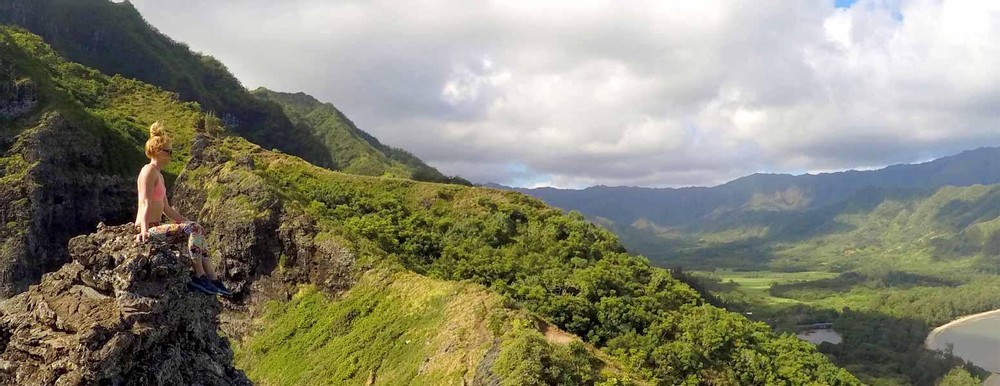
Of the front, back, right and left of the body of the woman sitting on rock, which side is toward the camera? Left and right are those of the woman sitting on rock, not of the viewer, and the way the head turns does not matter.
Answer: right

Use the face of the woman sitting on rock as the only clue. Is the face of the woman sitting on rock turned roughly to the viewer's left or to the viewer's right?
to the viewer's right

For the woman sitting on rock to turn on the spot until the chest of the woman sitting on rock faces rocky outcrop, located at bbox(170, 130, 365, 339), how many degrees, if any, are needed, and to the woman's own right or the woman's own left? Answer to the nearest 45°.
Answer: approximately 90° to the woman's own left
